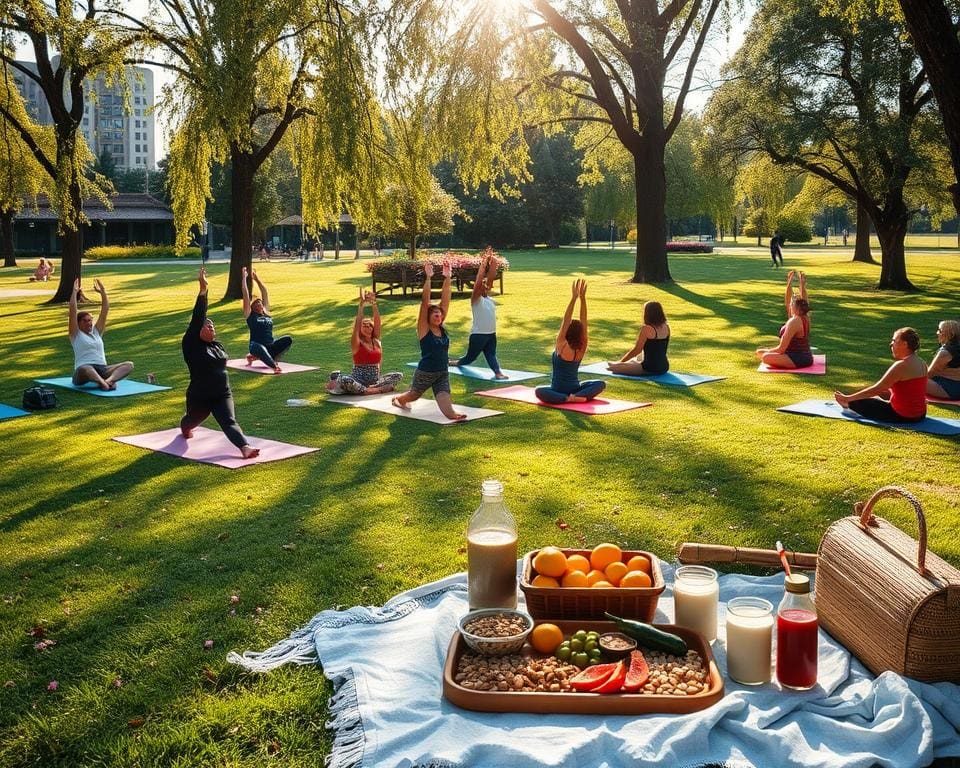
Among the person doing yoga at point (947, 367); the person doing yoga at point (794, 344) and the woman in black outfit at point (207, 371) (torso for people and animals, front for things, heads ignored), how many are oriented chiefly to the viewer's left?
2

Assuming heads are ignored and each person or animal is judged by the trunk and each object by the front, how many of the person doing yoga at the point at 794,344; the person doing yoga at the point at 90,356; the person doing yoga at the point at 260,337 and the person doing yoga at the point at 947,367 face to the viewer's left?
2

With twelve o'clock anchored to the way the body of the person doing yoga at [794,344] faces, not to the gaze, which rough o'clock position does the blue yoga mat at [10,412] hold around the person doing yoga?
The blue yoga mat is roughly at 11 o'clock from the person doing yoga.

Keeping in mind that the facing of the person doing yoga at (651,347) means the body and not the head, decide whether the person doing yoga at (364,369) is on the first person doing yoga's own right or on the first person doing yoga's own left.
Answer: on the first person doing yoga's own left

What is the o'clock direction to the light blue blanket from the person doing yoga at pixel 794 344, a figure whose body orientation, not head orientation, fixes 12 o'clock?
The light blue blanket is roughly at 9 o'clock from the person doing yoga.

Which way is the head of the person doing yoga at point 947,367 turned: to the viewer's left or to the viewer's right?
to the viewer's left

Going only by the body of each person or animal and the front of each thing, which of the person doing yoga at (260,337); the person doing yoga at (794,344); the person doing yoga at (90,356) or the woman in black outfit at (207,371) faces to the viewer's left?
the person doing yoga at (794,344)

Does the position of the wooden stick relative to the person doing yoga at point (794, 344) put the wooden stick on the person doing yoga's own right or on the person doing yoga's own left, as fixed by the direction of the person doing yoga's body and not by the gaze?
on the person doing yoga's own left

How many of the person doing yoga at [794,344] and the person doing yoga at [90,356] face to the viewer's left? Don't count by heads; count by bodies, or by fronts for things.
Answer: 1

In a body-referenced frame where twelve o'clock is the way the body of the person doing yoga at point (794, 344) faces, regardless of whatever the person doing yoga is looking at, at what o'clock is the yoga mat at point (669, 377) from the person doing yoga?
The yoga mat is roughly at 11 o'clock from the person doing yoga.

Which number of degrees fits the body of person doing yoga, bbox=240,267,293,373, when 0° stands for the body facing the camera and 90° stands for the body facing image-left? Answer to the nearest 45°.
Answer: approximately 315°

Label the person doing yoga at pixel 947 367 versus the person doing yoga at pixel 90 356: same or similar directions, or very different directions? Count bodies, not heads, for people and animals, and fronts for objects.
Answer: very different directions
